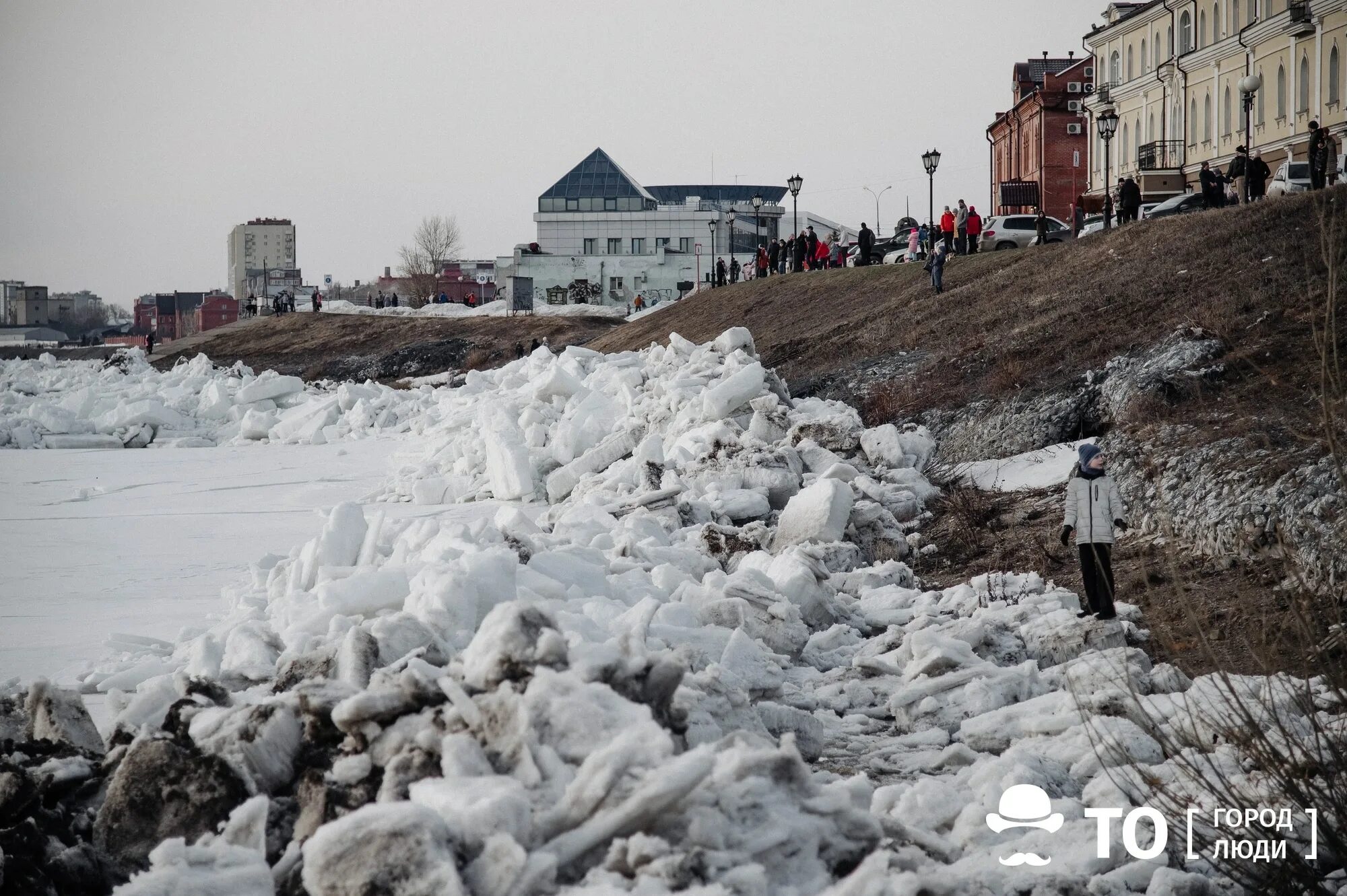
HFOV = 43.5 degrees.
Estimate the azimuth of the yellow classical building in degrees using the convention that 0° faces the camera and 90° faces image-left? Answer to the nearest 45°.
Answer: approximately 45°

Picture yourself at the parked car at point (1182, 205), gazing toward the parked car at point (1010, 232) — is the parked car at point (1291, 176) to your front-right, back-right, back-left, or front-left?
back-right

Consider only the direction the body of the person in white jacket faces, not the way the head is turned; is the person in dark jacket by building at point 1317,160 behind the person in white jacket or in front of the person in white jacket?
behind

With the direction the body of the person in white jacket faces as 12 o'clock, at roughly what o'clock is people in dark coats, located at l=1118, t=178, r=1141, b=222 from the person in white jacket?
The people in dark coats is roughly at 6 o'clock from the person in white jacket.

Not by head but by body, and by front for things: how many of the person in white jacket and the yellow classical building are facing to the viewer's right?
0

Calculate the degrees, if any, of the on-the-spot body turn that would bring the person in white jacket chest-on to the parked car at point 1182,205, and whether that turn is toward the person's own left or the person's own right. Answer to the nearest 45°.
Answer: approximately 180°

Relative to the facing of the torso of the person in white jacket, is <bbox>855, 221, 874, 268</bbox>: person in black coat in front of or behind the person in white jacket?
behind

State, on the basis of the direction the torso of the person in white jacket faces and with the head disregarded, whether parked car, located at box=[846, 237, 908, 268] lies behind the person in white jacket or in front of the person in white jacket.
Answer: behind

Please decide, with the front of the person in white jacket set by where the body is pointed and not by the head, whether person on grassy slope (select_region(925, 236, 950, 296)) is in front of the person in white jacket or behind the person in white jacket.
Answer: behind

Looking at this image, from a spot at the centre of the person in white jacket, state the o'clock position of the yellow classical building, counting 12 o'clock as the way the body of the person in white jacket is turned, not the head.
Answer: The yellow classical building is roughly at 6 o'clock from the person in white jacket.

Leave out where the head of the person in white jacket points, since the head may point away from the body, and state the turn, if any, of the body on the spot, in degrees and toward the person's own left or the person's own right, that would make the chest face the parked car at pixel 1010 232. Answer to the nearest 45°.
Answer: approximately 180°
